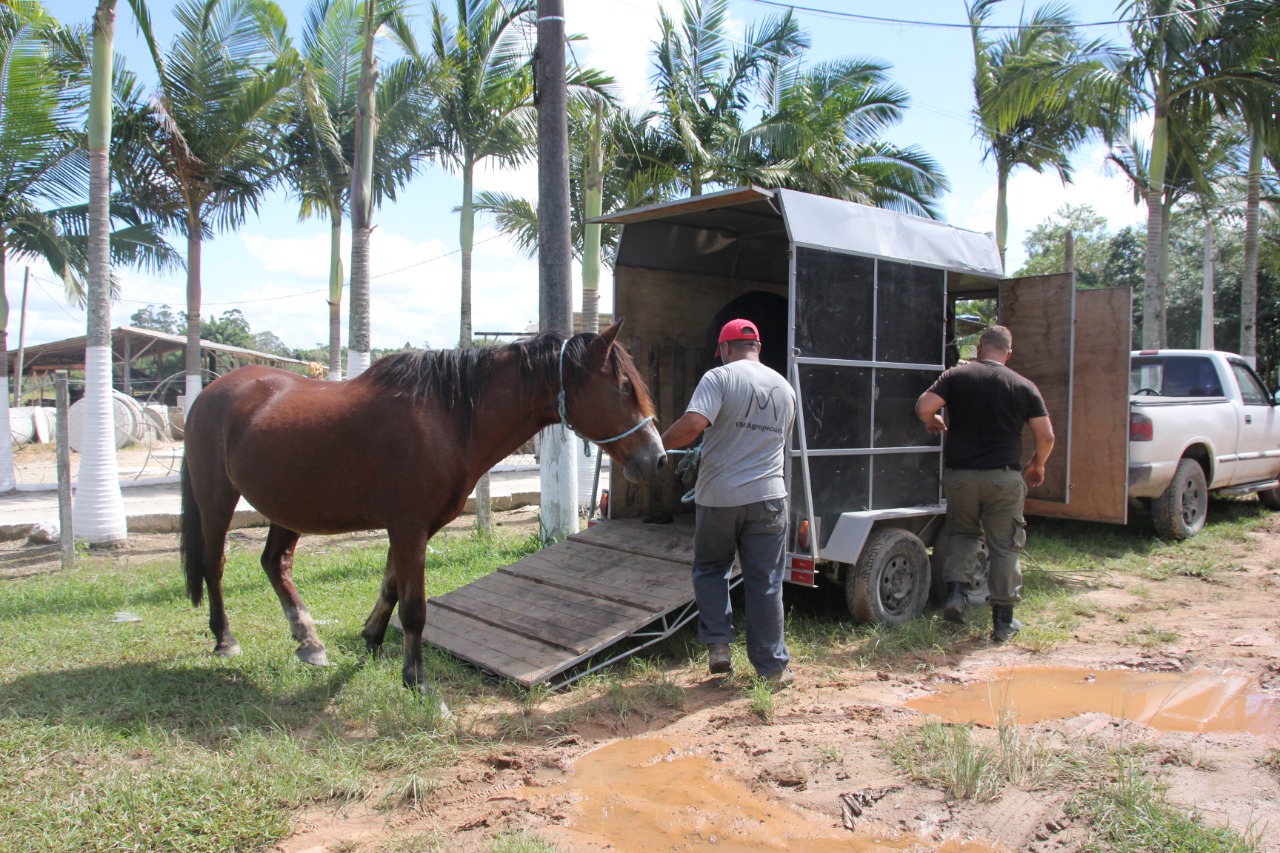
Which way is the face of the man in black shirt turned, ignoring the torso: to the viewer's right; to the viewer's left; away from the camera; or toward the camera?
away from the camera

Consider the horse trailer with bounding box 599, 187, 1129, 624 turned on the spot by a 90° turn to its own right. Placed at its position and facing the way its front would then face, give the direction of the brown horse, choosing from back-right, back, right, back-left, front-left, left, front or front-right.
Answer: right

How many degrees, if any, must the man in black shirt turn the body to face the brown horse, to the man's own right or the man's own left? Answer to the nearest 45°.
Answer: approximately 135° to the man's own left

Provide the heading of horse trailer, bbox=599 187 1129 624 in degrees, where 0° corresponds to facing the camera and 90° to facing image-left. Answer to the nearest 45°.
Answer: approximately 225°

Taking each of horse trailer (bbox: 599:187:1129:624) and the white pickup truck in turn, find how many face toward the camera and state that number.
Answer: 0

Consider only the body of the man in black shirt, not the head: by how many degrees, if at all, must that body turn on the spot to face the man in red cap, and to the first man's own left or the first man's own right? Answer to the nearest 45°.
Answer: approximately 135° to the first man's own left

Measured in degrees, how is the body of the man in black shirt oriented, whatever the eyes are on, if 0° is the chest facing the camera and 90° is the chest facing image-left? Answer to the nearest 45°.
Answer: approximately 180°

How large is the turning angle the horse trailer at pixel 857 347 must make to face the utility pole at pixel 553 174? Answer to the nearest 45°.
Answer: approximately 135° to its left

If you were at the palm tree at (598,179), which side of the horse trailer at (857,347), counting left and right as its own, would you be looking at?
left

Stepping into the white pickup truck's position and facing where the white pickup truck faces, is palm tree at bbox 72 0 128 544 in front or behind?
behind

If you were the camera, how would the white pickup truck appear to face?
facing away from the viewer and to the right of the viewer
